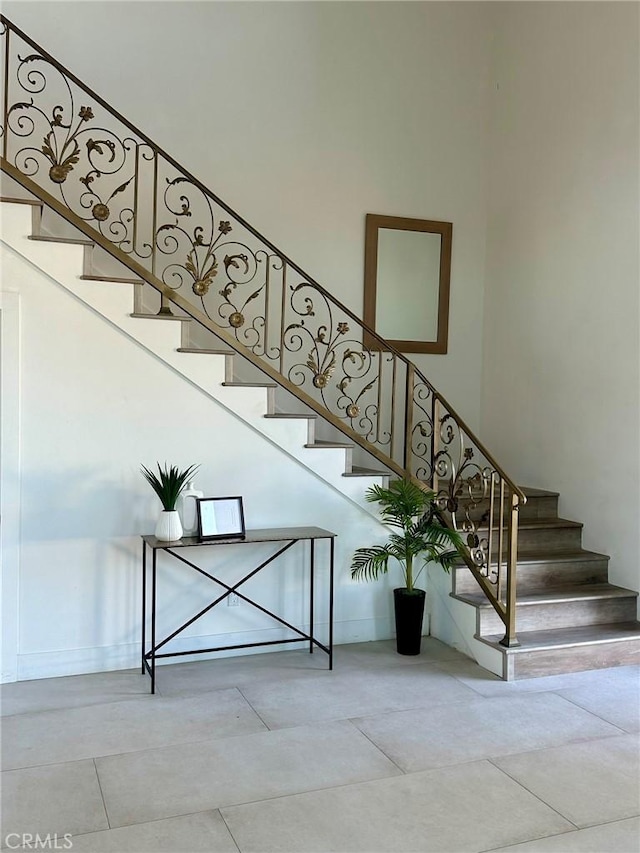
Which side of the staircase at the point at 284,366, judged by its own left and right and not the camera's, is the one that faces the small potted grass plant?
right

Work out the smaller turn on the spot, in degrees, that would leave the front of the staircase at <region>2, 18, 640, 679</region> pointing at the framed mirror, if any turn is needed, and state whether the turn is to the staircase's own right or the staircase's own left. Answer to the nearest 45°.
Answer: approximately 90° to the staircase's own left

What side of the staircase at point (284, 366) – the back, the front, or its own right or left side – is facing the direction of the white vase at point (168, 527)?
right

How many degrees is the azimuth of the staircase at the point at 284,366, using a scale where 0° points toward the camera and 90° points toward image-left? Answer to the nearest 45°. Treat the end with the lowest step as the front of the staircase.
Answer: approximately 315°
